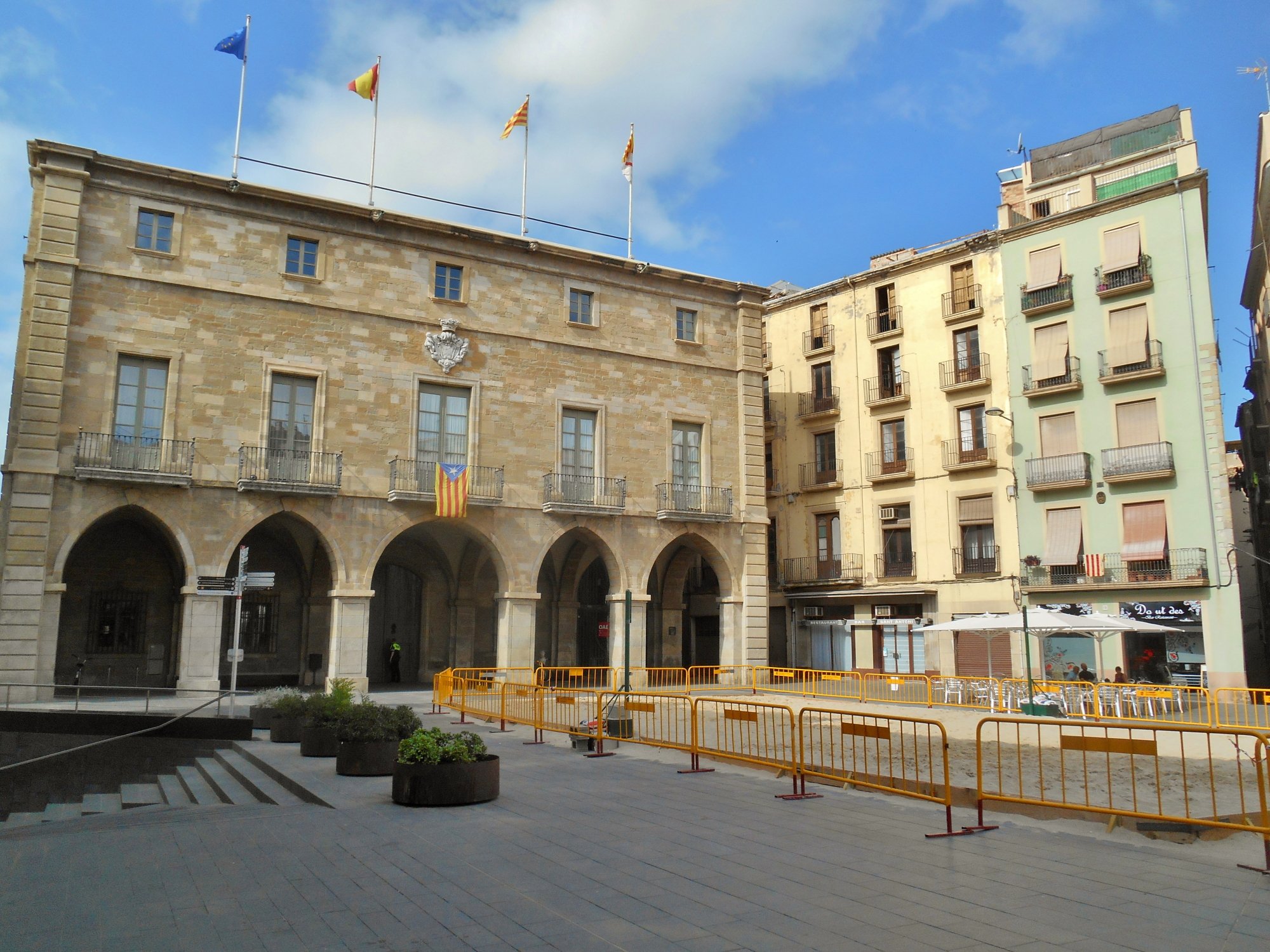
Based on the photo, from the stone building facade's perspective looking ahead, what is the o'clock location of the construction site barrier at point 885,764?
The construction site barrier is roughly at 1 o'clock from the stone building facade.

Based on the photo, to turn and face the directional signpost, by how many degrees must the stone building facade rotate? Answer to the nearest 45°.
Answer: approximately 45° to its right

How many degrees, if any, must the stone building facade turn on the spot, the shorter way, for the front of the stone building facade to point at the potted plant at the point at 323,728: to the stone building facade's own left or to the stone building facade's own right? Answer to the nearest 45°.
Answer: approximately 45° to the stone building facade's own right

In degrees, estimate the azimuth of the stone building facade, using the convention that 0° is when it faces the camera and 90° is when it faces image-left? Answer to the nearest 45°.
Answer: approximately 315°

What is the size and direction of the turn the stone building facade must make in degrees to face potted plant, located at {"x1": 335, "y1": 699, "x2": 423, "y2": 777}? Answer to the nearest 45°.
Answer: approximately 45° to its right

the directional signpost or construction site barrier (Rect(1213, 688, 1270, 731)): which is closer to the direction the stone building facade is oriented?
the construction site barrier

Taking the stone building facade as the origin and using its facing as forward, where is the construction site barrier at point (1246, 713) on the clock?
The construction site barrier is roughly at 12 o'clock from the stone building facade.
